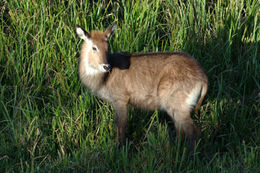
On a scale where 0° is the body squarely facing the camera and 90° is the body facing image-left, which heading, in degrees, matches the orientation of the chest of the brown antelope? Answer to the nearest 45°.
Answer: approximately 90°
